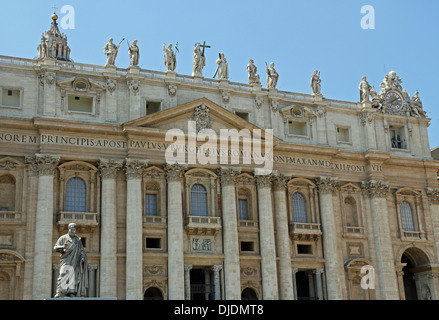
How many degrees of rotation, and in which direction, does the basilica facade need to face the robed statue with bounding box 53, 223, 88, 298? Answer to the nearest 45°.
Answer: approximately 45° to its right

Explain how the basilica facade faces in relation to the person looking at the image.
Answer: facing the viewer and to the right of the viewer
